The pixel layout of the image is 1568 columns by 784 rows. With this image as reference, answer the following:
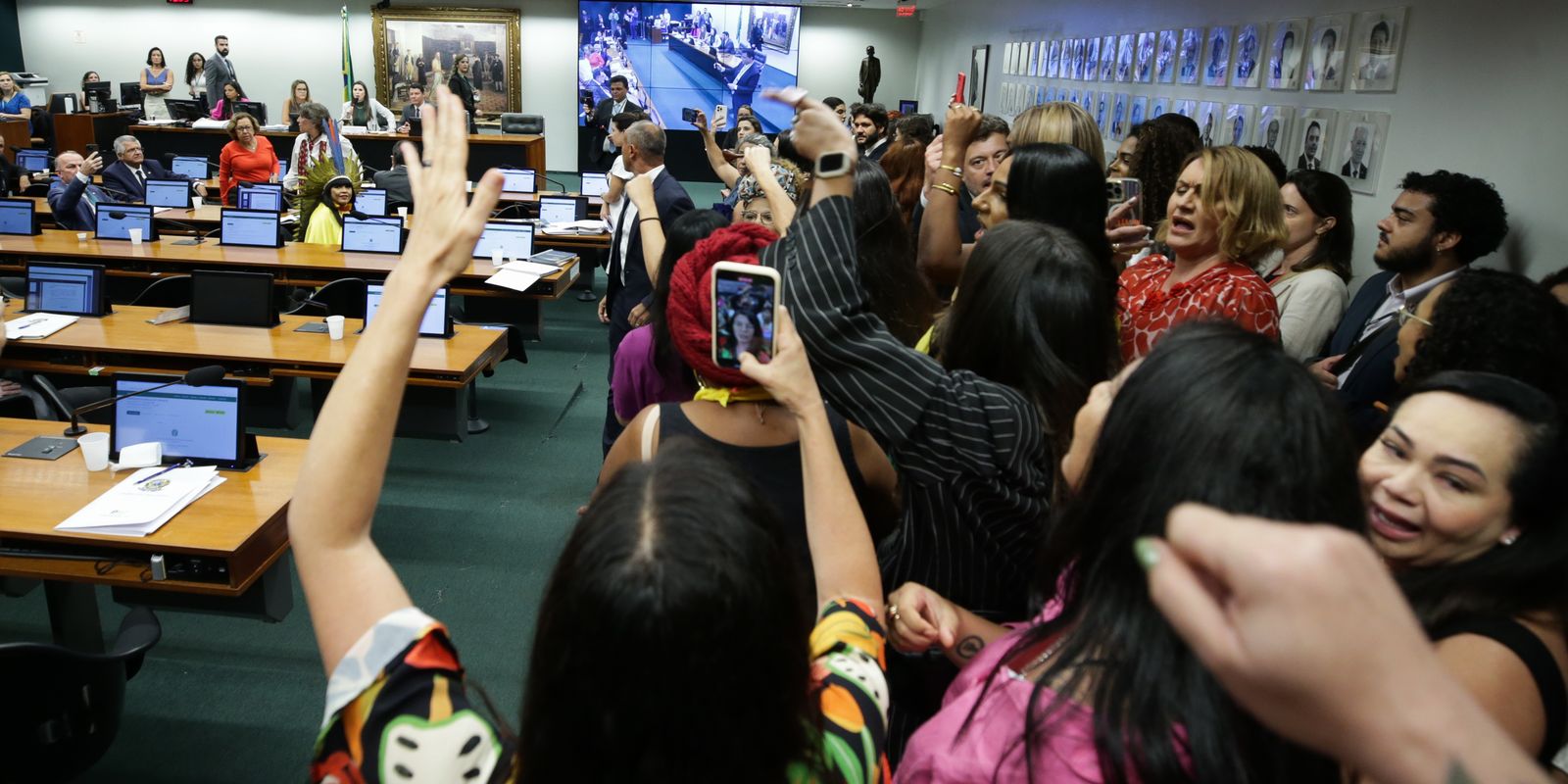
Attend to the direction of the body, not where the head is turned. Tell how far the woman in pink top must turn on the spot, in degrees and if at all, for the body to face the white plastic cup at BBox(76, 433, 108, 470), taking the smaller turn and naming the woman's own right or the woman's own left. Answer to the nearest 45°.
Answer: approximately 45° to the woman's own left

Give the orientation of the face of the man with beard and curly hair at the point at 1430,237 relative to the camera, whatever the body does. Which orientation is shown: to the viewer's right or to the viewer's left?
to the viewer's left

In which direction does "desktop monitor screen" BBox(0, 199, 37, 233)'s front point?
toward the camera

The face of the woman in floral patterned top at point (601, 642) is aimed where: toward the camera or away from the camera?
away from the camera

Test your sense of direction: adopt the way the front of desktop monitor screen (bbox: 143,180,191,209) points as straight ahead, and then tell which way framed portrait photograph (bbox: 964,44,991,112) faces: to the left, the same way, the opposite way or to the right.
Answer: to the right

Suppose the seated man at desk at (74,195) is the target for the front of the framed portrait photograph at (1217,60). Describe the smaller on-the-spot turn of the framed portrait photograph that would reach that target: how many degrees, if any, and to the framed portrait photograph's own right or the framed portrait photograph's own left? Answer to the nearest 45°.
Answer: approximately 45° to the framed portrait photograph's own right

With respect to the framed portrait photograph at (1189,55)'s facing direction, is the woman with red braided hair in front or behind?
in front

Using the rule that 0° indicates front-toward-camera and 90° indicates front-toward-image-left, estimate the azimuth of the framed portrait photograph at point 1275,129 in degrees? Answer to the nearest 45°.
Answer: approximately 45°

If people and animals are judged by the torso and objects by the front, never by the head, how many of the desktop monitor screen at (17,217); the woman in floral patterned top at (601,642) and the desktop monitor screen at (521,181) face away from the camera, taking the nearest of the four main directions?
1

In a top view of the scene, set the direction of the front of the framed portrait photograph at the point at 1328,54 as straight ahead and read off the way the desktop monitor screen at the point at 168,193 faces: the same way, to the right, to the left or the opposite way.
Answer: to the left

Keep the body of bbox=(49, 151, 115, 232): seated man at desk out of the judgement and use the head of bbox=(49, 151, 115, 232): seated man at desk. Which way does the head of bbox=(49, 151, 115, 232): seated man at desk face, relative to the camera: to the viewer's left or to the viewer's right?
to the viewer's right

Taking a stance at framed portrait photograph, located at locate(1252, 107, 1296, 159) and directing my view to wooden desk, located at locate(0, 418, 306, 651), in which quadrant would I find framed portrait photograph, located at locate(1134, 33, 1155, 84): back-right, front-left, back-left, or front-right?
back-right

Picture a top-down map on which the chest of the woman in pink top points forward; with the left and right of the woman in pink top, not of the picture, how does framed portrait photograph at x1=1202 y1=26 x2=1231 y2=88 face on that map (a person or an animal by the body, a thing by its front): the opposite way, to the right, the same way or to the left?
to the left

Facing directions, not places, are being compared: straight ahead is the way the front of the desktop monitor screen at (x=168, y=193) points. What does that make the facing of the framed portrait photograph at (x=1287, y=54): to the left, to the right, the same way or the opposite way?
to the right

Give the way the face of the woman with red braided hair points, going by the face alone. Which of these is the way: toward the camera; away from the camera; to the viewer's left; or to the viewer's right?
away from the camera

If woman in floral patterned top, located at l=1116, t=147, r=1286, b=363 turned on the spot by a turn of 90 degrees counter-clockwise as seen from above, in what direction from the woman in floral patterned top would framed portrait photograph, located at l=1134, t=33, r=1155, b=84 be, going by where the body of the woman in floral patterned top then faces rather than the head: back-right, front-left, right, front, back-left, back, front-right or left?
back-left

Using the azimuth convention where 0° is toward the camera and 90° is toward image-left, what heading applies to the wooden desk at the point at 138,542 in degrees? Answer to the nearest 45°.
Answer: approximately 0°

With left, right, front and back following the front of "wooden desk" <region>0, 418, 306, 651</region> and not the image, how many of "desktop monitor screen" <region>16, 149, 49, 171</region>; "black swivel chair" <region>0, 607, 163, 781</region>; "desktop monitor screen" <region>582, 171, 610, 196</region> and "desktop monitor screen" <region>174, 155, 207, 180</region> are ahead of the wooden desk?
1

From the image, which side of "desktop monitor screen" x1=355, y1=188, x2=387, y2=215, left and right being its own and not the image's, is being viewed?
front
